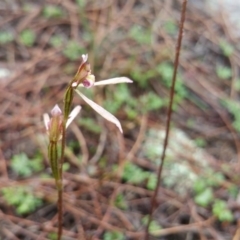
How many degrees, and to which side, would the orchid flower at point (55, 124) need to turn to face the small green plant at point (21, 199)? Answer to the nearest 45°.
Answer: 0° — it already faces it

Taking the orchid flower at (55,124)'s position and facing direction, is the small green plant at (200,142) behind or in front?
in front

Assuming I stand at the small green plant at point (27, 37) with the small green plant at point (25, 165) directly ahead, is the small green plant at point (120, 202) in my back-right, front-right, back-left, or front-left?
front-left

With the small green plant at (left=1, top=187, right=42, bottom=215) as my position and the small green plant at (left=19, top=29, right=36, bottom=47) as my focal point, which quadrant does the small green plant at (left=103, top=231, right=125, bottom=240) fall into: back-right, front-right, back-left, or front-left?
back-right

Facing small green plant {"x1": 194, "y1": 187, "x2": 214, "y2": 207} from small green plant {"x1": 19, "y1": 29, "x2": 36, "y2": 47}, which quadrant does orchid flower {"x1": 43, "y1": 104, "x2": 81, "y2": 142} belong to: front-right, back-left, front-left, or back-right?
front-right

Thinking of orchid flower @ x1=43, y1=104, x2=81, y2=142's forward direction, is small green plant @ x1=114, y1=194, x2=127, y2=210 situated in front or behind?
in front
